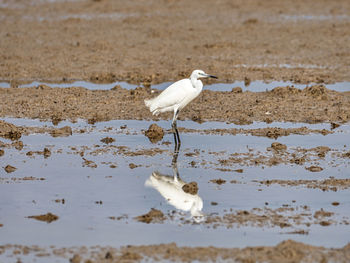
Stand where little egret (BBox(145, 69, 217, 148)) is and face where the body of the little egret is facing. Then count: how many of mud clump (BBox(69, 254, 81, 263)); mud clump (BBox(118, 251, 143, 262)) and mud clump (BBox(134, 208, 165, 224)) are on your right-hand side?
3

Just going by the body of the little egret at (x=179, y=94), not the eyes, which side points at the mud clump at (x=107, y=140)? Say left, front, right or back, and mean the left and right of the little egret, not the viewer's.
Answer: back

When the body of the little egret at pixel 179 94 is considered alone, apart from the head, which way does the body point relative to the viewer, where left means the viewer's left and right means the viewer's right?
facing to the right of the viewer

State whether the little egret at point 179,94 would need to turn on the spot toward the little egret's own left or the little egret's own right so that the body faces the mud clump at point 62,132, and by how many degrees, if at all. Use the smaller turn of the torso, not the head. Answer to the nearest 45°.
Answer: approximately 180°

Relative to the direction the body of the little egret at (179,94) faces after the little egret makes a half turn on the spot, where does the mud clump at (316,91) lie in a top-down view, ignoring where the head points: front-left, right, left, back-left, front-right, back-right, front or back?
back-right

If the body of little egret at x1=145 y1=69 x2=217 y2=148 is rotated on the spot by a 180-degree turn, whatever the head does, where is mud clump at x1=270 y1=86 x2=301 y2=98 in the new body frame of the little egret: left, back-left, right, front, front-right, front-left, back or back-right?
back-right

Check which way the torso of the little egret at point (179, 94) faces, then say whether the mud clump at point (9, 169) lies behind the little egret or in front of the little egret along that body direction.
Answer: behind

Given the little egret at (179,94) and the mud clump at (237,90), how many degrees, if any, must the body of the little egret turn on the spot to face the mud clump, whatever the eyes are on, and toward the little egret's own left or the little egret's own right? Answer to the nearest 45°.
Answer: approximately 45° to the little egret's own left

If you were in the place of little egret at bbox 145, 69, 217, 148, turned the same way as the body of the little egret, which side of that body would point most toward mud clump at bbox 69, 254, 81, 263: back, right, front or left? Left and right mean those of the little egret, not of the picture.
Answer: right

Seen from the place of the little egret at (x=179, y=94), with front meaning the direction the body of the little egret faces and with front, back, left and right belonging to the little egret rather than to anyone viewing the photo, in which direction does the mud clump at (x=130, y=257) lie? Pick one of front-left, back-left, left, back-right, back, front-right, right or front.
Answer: right

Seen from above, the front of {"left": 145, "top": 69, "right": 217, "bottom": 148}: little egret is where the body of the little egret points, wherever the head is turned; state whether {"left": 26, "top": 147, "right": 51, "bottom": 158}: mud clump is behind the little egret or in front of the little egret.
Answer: behind

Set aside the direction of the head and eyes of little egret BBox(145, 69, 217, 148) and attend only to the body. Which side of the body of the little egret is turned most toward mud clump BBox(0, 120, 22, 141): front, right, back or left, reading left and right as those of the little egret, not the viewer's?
back
